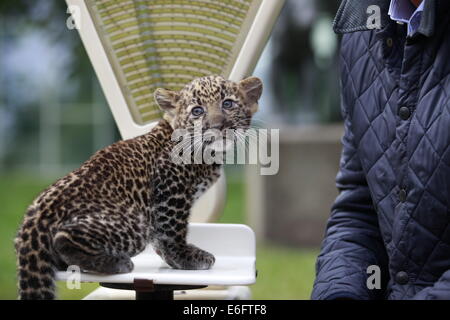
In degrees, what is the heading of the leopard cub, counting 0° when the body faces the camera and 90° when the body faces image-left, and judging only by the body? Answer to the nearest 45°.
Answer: approximately 270°

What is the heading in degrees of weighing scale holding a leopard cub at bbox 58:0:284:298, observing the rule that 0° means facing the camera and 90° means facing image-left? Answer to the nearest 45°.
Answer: approximately 0°
